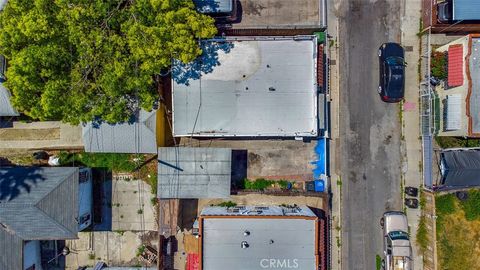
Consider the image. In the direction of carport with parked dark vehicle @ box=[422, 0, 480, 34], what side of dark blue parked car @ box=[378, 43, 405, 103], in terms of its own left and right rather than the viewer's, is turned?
right

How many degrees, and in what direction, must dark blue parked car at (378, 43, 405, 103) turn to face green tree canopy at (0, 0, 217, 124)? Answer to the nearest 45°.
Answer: approximately 135° to its left

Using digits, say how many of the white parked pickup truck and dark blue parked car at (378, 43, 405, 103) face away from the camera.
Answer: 2

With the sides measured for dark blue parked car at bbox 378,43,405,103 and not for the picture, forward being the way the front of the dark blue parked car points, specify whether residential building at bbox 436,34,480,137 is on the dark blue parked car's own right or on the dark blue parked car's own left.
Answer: on the dark blue parked car's own right

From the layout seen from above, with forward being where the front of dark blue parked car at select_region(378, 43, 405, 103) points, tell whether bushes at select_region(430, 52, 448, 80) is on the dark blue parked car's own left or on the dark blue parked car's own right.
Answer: on the dark blue parked car's own right

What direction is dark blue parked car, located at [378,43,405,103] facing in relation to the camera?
away from the camera
